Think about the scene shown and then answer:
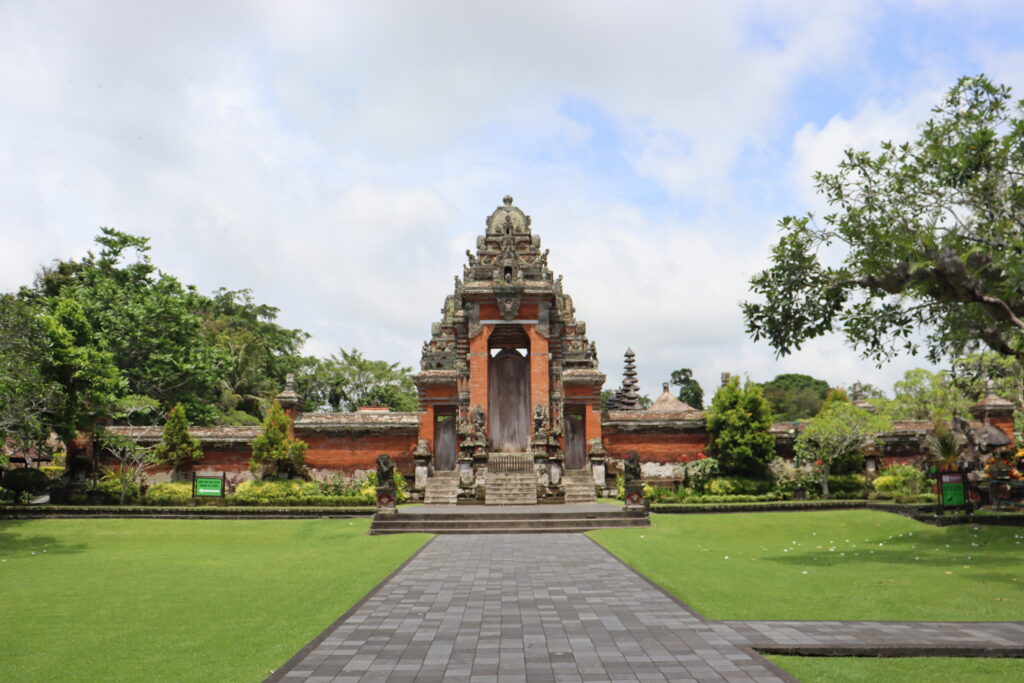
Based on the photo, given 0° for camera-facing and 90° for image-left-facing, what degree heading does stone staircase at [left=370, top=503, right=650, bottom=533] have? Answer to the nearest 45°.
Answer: approximately 0°

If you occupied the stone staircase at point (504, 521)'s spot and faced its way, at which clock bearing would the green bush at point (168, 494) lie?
The green bush is roughly at 4 o'clock from the stone staircase.

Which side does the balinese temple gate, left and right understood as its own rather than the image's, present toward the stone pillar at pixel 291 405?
right

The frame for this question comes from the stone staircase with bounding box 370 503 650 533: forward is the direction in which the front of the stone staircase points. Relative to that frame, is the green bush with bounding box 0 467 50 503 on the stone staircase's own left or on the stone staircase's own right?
on the stone staircase's own right

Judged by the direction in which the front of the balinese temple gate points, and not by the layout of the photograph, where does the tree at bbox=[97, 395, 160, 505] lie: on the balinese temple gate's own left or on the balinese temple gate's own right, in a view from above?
on the balinese temple gate's own right

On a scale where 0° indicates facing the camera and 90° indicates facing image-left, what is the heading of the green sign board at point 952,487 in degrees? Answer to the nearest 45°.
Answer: approximately 0°

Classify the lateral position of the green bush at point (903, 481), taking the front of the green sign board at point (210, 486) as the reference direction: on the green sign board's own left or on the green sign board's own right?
on the green sign board's own left

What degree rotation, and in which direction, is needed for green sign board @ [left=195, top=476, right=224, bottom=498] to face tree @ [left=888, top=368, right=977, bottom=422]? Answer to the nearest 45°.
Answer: approximately 90° to its left
